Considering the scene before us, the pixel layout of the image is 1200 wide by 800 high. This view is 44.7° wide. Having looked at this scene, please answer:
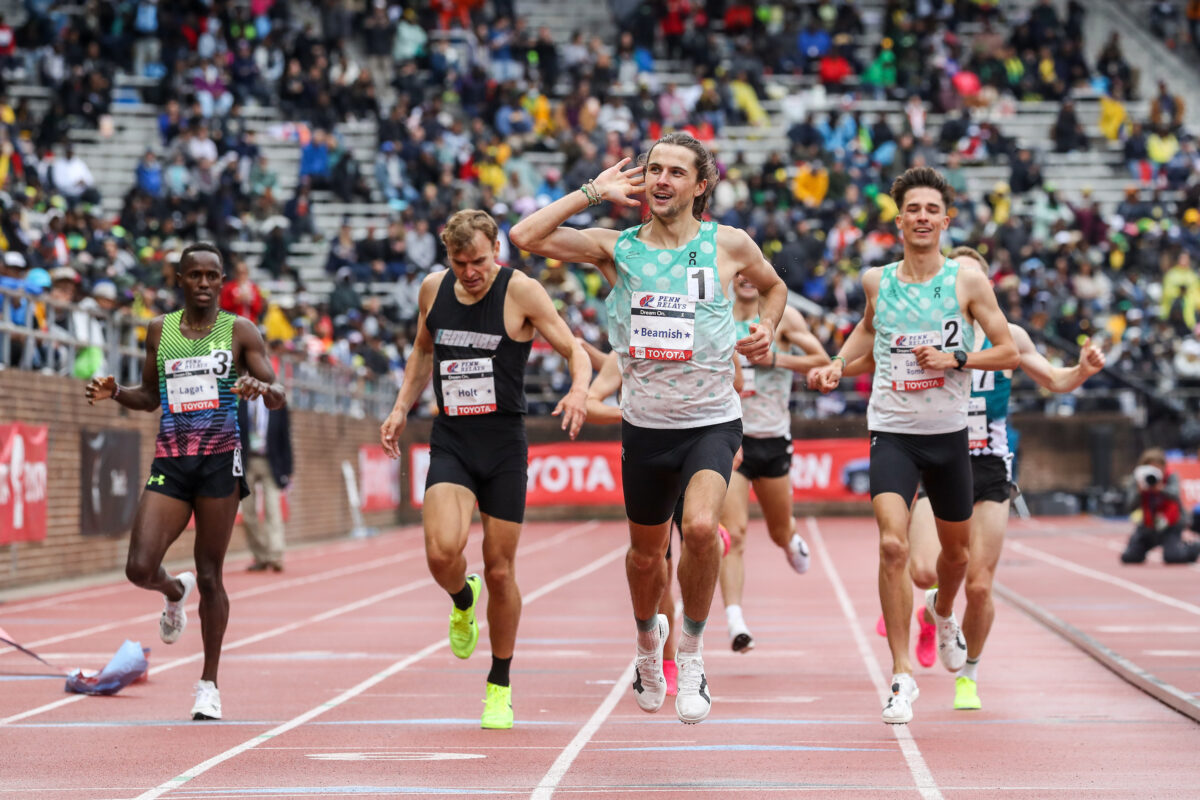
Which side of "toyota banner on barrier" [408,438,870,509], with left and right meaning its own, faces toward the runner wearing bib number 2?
front

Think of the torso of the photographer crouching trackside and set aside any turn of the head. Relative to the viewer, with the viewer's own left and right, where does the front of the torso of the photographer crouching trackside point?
facing the viewer

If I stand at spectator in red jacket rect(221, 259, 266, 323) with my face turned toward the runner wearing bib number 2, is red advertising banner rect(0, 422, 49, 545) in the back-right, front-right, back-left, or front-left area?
front-right

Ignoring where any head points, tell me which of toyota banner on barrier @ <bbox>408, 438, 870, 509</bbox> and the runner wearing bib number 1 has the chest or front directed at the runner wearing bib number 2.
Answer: the toyota banner on barrier

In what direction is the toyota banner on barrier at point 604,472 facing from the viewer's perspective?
toward the camera

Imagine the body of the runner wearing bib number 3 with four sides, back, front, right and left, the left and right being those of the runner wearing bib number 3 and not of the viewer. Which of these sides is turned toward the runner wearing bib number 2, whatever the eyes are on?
left

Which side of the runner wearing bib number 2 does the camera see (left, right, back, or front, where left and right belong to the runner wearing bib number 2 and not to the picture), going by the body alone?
front

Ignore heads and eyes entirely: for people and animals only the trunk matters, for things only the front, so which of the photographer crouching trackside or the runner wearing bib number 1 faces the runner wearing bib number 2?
the photographer crouching trackside

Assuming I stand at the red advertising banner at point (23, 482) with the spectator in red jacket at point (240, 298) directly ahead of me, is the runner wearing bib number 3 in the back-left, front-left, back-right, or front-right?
back-right

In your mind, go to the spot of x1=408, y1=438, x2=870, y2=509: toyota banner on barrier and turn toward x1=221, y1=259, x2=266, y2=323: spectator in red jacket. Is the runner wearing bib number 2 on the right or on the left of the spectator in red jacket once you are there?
left

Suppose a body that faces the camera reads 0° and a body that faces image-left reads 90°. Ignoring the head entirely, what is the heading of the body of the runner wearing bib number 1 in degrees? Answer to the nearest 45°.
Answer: approximately 0°
